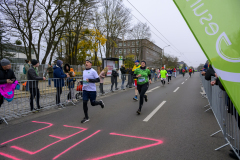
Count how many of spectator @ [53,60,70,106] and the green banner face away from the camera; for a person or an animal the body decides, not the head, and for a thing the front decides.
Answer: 1

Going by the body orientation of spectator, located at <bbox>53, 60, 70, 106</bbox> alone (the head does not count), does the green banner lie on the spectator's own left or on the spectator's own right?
on the spectator's own right

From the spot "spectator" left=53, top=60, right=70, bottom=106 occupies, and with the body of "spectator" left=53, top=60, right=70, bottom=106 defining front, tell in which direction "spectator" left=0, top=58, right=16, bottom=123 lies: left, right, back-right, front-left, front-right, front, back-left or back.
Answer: back-right

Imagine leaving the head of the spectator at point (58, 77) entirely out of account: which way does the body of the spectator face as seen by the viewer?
to the viewer's right
